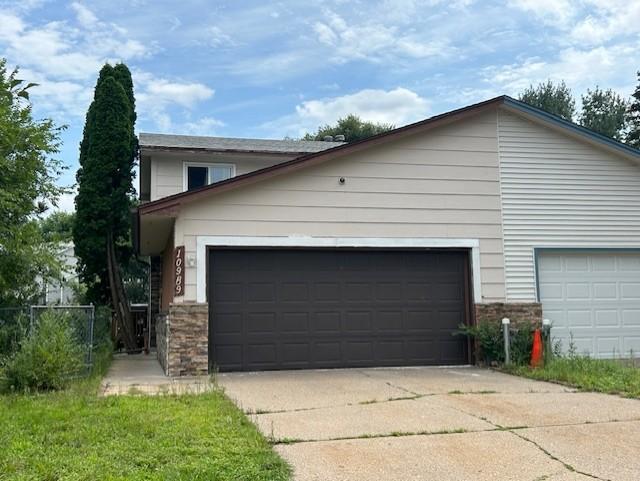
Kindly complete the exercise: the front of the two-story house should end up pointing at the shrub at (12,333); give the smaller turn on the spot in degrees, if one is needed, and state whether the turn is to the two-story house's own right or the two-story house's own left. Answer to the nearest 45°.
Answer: approximately 45° to the two-story house's own right

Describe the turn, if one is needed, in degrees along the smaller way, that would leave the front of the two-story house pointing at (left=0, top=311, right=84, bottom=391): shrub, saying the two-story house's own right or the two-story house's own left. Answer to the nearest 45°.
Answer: approximately 45° to the two-story house's own right

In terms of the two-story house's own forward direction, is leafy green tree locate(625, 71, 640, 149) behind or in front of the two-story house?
behind

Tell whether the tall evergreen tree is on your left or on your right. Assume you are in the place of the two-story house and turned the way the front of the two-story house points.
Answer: on your right

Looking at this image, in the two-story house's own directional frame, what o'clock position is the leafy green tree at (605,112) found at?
The leafy green tree is roughly at 7 o'clock from the two-story house.

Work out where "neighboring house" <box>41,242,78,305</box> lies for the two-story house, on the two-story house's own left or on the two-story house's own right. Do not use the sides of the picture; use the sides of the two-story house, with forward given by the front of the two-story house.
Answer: on the two-story house's own right

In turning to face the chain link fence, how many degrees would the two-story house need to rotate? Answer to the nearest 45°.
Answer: approximately 45° to its right

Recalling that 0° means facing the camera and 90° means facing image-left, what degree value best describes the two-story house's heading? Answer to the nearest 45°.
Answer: approximately 0°

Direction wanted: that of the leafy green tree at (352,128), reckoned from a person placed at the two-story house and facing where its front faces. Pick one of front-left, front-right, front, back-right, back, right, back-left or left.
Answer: back

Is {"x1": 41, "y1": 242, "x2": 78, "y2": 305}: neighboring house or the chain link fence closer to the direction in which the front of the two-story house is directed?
the chain link fence
